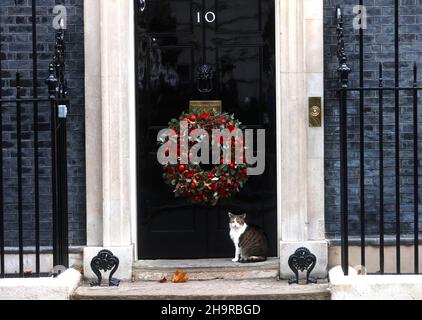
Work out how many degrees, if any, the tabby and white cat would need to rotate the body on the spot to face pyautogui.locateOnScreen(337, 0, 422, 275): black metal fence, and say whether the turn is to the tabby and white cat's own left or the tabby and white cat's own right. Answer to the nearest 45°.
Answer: approximately 135° to the tabby and white cat's own left

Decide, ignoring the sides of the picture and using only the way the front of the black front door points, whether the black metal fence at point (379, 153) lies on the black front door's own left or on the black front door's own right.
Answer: on the black front door's own left

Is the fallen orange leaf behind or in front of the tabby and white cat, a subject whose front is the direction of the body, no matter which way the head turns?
in front

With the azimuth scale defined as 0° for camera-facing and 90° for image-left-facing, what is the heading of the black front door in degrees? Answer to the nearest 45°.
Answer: approximately 0°

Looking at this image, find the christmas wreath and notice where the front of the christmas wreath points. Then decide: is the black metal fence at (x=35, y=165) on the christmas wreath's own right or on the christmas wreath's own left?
on the christmas wreath's own right

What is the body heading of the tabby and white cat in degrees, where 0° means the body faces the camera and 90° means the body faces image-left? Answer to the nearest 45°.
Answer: approximately 90°

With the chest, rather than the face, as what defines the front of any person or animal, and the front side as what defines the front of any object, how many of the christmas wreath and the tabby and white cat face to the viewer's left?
1
